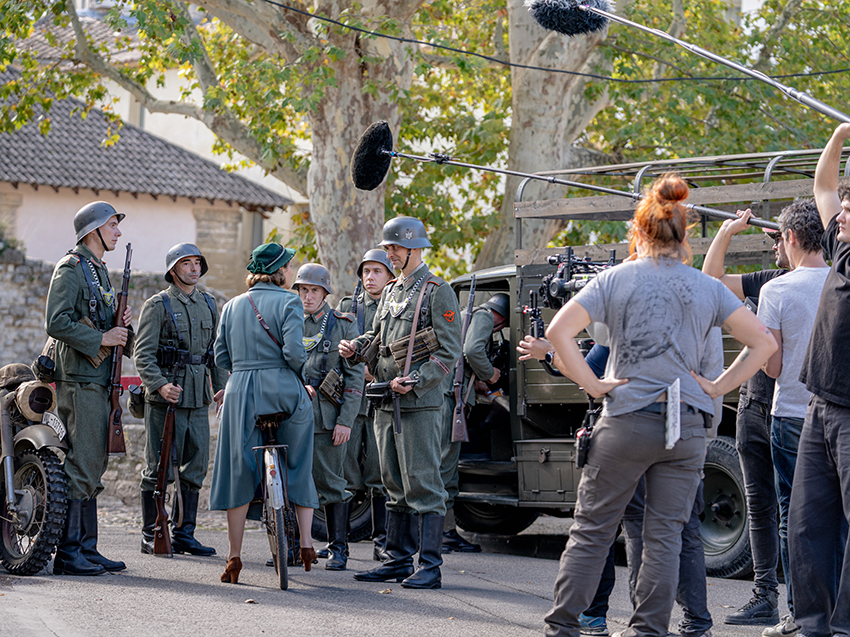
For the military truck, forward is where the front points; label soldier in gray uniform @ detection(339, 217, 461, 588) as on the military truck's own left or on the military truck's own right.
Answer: on the military truck's own left

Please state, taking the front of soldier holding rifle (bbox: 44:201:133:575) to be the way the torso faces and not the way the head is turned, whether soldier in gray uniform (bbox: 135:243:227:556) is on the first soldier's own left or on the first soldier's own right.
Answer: on the first soldier's own left

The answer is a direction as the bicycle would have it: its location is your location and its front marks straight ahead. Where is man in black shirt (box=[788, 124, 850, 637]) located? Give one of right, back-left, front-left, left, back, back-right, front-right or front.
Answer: back-right

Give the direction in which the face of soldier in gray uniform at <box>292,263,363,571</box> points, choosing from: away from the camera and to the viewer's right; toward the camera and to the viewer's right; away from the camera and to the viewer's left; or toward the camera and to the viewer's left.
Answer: toward the camera and to the viewer's left

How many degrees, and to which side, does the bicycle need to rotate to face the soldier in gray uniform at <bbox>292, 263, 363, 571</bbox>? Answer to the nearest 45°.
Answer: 0° — it already faces them

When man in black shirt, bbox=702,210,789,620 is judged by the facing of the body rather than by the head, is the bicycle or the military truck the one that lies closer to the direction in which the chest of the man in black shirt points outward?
the bicycle

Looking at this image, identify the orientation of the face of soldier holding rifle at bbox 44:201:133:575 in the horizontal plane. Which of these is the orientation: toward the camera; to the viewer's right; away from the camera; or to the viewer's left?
to the viewer's right

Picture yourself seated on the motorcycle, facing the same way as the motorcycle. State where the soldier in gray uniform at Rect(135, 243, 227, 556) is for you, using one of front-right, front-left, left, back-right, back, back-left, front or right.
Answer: left

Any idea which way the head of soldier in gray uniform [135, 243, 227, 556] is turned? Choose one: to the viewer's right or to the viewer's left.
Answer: to the viewer's right

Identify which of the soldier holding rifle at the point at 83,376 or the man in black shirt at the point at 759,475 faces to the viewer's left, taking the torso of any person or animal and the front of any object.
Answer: the man in black shirt
